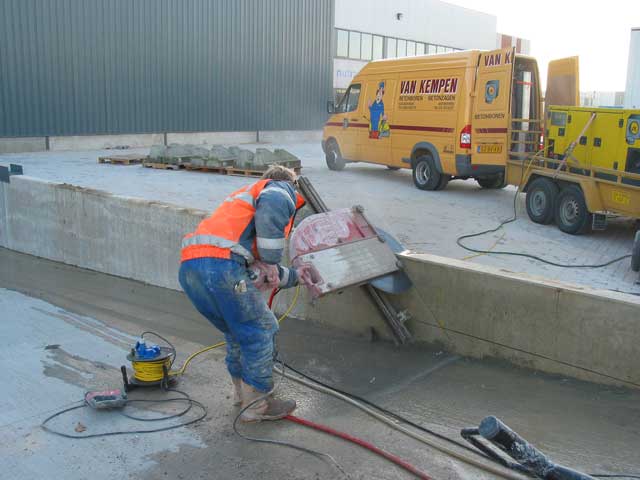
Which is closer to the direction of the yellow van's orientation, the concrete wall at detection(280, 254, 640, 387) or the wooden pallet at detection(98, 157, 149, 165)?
the wooden pallet

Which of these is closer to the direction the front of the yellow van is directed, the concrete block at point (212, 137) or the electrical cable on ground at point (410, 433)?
the concrete block

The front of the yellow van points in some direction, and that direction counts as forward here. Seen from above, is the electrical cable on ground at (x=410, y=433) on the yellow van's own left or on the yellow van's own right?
on the yellow van's own left

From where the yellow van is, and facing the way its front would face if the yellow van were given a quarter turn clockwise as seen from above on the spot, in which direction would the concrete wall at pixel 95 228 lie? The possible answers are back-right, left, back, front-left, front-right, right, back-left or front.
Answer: back

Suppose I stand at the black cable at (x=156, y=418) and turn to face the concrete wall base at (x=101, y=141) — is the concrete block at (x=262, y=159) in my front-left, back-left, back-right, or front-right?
front-right

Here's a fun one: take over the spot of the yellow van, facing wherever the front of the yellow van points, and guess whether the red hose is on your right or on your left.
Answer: on your left

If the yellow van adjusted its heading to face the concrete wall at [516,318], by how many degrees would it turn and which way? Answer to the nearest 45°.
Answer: approximately 135° to its left

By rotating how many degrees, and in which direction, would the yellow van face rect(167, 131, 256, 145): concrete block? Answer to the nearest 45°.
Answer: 0° — it already faces it

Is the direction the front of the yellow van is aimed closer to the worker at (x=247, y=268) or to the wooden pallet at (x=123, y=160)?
the wooden pallet

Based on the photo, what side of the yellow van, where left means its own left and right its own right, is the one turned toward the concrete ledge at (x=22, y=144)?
front

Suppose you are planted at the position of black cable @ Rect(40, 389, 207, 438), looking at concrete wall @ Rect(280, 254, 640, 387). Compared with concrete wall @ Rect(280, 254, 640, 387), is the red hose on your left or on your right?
right

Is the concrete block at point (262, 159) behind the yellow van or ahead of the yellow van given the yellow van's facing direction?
ahead

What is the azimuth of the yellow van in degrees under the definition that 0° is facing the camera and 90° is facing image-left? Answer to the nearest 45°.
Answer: approximately 135°

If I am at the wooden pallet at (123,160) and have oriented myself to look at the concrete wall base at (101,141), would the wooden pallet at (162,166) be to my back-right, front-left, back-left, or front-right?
back-right

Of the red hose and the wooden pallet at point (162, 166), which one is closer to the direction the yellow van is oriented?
the wooden pallet

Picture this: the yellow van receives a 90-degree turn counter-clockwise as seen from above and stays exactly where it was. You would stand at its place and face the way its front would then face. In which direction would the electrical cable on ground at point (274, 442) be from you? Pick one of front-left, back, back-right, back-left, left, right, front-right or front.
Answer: front-left

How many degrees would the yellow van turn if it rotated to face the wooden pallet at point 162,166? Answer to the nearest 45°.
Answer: approximately 45° to its left
